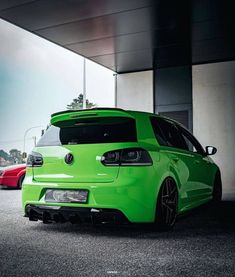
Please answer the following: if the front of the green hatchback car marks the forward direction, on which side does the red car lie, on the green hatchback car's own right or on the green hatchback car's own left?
on the green hatchback car's own left

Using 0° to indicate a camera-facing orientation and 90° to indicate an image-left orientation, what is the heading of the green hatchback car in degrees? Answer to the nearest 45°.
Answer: approximately 225°
